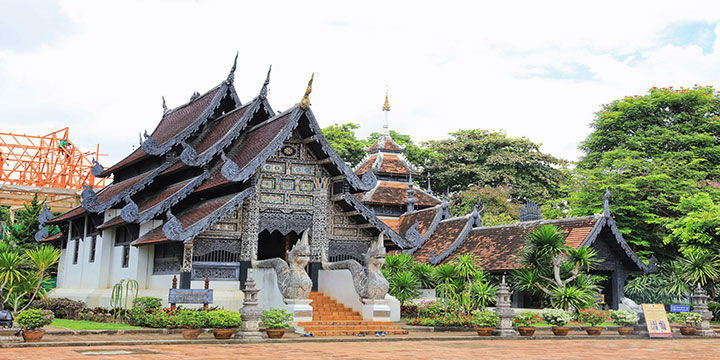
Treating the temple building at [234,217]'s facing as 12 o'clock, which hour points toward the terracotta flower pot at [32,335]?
The terracotta flower pot is roughly at 2 o'clock from the temple building.

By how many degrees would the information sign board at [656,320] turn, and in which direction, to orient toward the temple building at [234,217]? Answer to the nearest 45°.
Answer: approximately 90° to its right

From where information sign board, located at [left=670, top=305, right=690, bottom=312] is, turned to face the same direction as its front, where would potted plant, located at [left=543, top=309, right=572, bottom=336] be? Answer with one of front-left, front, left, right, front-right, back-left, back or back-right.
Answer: front-right

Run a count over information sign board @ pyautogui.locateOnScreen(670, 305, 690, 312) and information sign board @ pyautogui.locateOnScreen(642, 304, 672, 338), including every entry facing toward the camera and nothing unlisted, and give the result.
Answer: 2

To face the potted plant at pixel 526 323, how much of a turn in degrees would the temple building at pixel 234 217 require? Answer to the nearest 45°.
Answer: approximately 45° to its left

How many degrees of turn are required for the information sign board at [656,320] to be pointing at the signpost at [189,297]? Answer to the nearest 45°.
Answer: approximately 45° to its right

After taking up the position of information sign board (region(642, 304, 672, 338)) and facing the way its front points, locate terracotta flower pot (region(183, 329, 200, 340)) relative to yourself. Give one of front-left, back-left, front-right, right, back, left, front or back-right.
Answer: front-right

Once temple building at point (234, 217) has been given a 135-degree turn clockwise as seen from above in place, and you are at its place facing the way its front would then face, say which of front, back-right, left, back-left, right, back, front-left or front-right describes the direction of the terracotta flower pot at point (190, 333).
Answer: left

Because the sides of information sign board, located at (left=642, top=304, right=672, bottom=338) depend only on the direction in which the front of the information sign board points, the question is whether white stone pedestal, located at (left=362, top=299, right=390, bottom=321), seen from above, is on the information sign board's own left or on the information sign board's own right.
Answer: on the information sign board's own right

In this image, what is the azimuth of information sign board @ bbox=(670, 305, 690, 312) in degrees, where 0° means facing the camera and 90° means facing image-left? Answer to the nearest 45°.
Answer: approximately 0°
